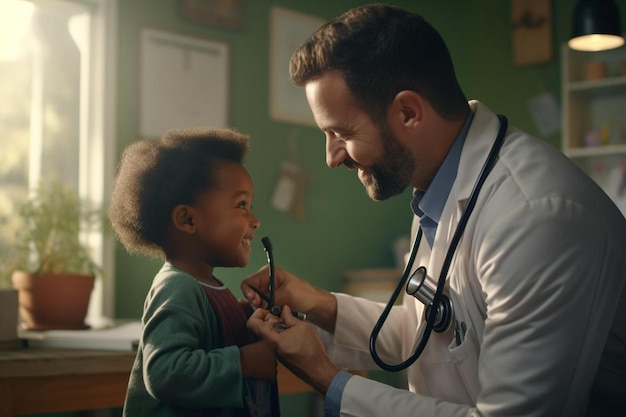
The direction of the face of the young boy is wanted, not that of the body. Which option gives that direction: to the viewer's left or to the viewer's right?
to the viewer's right

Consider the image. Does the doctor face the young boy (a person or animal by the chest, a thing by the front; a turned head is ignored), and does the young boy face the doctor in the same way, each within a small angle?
yes

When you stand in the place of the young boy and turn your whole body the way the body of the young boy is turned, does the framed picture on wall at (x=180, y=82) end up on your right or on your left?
on your left

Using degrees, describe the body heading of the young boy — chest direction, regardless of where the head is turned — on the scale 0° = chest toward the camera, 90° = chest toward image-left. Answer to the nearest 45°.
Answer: approximately 270°

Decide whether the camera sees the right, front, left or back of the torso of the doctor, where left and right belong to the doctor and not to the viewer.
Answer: left

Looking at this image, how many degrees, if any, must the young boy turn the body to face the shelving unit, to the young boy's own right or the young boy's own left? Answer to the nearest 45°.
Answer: approximately 45° to the young boy's own left

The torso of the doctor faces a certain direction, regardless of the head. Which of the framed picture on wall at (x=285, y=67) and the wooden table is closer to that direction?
the wooden table

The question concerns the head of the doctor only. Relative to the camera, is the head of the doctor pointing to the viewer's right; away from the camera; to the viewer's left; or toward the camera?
to the viewer's left

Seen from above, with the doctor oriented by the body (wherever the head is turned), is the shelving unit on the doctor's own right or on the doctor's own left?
on the doctor's own right

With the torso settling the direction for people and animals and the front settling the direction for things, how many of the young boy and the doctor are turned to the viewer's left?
1

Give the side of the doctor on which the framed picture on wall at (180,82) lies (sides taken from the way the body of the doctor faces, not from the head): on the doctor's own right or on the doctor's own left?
on the doctor's own right

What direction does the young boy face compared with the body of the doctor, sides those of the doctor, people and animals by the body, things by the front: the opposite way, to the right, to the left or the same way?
the opposite way
